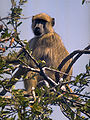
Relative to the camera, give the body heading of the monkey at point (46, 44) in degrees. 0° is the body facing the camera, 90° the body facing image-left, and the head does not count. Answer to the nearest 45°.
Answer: approximately 45°
